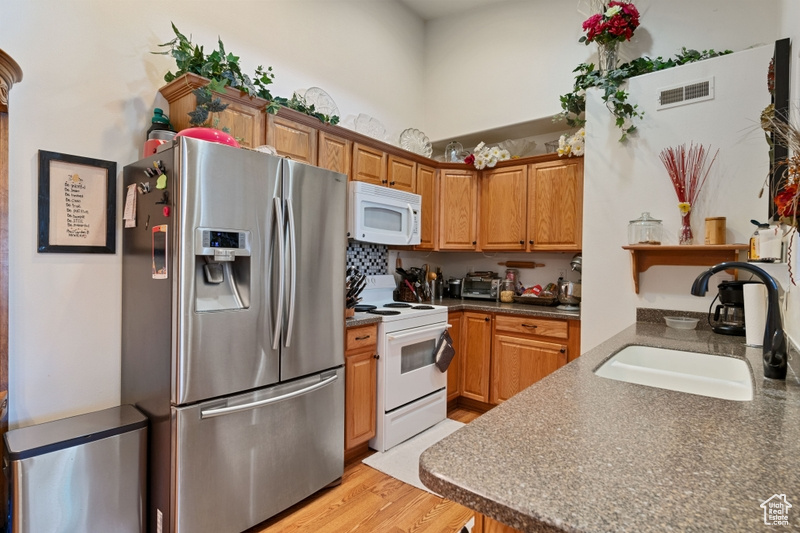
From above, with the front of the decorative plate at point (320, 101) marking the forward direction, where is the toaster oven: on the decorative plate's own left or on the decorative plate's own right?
on the decorative plate's own left

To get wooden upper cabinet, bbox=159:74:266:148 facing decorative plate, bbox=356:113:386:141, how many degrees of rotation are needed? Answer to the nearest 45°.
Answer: approximately 90° to its left

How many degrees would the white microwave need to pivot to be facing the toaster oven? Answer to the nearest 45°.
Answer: approximately 90° to its left

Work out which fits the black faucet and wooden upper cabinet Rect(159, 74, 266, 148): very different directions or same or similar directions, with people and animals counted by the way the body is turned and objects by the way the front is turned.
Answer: very different directions

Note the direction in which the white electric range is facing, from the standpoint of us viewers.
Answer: facing the viewer and to the right of the viewer

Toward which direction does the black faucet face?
to the viewer's left

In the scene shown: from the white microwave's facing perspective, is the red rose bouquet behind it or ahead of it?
ahead

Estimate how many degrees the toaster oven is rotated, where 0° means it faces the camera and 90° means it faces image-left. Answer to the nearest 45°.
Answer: approximately 0°

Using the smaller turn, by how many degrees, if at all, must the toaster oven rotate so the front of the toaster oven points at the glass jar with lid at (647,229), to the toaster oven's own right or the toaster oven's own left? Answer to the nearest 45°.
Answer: approximately 45° to the toaster oven's own left

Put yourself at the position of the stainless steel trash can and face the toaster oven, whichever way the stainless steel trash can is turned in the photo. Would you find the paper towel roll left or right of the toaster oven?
right

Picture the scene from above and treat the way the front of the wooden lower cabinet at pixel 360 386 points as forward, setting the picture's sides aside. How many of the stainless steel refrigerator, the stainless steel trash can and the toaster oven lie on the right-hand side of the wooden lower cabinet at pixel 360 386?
2

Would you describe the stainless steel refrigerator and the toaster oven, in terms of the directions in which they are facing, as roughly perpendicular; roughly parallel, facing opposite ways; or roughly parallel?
roughly perpendicular

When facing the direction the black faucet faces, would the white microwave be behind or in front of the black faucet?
in front
